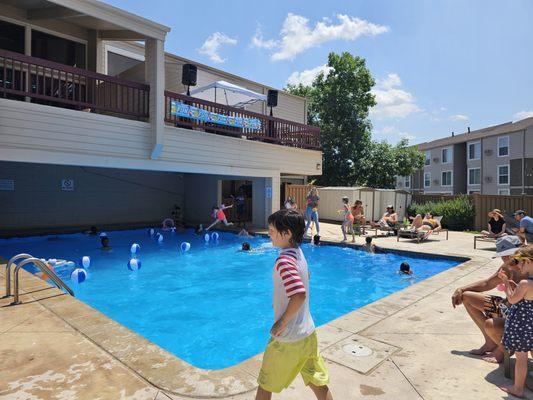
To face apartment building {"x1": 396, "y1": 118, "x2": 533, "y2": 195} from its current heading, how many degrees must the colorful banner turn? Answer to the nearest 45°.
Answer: approximately 90° to its left

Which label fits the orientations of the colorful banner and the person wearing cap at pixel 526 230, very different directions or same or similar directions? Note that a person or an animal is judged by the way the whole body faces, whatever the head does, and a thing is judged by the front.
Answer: very different directions

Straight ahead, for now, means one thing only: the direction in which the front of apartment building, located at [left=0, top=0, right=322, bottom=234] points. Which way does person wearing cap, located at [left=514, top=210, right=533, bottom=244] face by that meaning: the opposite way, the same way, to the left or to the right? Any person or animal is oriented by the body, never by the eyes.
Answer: the opposite way

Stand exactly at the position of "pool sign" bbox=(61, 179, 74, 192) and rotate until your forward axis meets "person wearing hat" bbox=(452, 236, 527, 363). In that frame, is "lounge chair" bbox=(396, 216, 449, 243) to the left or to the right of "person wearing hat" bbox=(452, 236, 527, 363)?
left

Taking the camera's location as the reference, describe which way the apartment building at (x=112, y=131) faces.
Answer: facing the viewer and to the right of the viewer

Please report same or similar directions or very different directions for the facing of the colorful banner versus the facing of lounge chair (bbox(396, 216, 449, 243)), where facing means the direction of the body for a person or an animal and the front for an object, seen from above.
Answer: very different directions

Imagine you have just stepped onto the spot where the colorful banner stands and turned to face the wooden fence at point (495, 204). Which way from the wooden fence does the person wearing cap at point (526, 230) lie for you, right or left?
right

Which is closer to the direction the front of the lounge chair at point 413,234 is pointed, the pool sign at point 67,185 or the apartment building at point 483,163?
the pool sign

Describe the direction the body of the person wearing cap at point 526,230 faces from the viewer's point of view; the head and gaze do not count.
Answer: to the viewer's left

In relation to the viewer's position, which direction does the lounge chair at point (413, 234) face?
facing to the left of the viewer

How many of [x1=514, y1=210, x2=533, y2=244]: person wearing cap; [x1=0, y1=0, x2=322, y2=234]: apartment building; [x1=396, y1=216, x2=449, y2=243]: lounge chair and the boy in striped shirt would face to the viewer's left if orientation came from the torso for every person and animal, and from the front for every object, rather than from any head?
3

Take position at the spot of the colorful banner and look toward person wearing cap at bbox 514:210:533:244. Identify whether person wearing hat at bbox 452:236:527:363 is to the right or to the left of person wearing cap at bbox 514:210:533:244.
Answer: right

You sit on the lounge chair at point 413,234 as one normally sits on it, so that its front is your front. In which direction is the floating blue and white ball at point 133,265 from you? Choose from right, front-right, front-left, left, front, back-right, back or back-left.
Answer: front-left

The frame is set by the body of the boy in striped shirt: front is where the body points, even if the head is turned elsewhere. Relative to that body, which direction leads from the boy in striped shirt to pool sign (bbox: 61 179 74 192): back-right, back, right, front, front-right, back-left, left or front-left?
front-right

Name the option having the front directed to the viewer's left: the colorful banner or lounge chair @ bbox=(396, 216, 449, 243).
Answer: the lounge chair

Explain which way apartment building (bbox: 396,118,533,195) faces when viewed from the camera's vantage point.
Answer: facing the viewer and to the left of the viewer

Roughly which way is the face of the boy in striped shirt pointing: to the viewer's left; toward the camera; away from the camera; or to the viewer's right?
to the viewer's left
